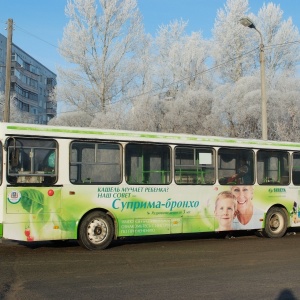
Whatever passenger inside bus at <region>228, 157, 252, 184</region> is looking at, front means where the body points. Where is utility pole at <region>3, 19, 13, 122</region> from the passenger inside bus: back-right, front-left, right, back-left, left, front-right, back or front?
front-right

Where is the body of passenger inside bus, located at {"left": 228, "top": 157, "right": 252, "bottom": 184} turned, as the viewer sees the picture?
to the viewer's left

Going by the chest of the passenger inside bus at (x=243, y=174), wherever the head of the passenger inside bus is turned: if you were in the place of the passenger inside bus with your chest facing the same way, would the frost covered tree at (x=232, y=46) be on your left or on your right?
on your right

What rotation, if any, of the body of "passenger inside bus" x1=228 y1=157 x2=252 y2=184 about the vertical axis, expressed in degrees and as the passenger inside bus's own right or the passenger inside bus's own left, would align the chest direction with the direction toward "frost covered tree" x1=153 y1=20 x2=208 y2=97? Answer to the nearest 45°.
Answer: approximately 90° to the passenger inside bus's own right
